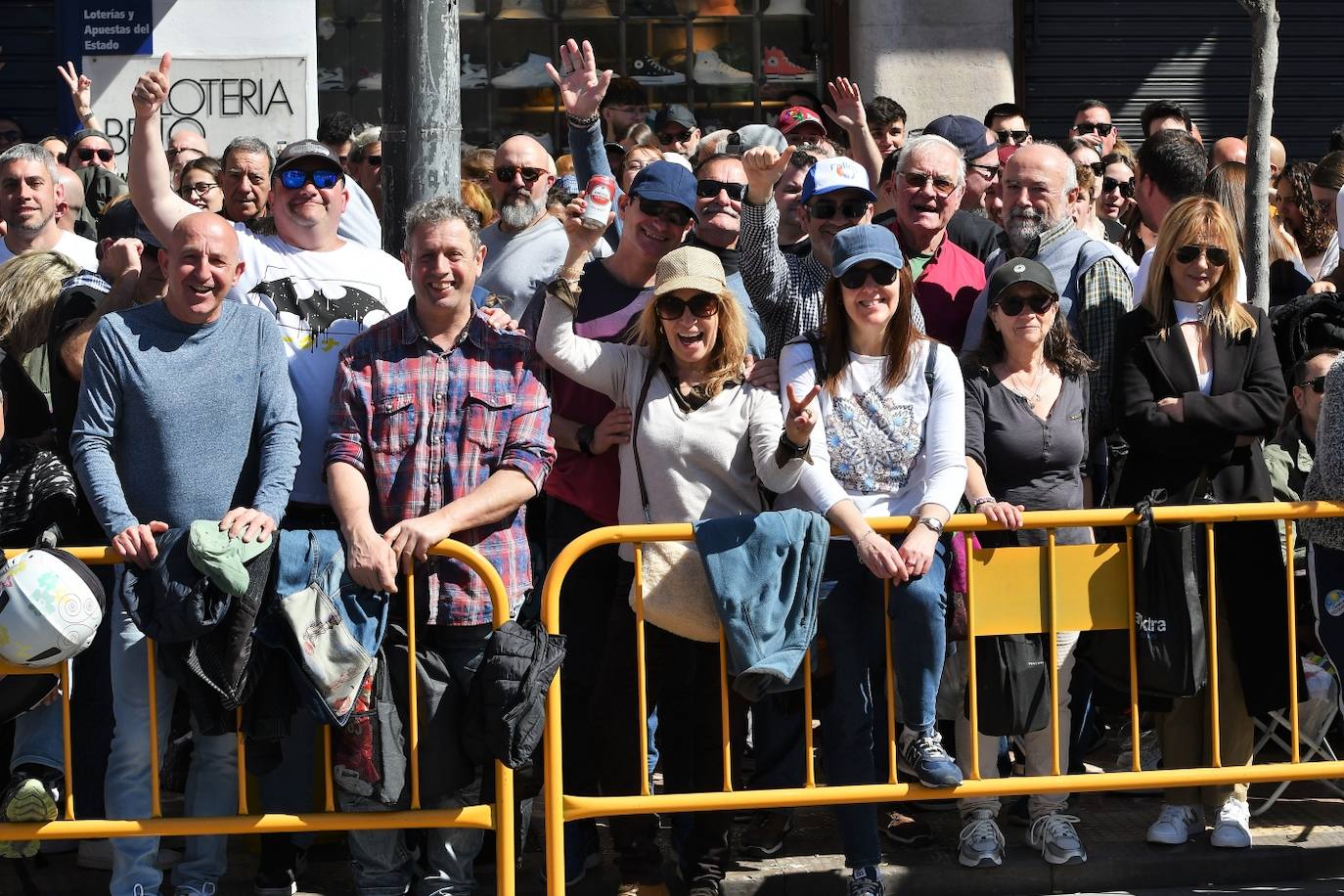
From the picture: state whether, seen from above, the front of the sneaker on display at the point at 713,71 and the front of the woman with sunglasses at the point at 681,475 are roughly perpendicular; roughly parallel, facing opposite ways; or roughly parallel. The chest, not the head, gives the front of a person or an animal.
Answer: roughly perpendicular

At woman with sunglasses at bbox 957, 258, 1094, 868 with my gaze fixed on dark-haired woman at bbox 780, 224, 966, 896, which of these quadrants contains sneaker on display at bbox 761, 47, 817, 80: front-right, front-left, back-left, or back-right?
back-right

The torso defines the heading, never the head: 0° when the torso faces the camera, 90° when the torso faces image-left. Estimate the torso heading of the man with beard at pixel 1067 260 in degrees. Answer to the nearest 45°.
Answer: approximately 45°

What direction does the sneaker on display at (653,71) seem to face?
to the viewer's right

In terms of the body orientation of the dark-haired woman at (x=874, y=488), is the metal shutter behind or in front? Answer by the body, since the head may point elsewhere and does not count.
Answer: behind

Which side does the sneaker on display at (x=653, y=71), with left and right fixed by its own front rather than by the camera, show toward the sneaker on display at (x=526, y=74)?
back

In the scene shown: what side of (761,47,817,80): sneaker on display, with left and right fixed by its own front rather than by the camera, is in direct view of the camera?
right
